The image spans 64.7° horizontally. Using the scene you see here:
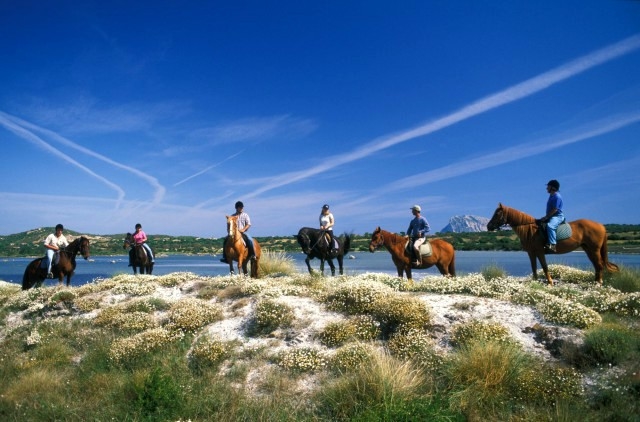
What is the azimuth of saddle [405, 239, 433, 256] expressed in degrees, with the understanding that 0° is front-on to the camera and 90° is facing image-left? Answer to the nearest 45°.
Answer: approximately 90°

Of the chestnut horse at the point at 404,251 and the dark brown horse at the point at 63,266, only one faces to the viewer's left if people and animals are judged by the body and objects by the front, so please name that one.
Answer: the chestnut horse

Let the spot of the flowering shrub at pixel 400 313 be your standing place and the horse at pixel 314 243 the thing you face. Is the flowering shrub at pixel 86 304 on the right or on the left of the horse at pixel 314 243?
left

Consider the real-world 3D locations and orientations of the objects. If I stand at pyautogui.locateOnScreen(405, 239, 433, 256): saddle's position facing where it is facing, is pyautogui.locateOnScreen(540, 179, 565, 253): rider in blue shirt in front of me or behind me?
behind

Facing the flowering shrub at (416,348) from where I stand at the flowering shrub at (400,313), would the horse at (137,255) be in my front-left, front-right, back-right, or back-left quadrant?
back-right

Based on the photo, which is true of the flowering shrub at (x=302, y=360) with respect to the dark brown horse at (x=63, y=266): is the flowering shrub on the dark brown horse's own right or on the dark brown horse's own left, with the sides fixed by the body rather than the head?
on the dark brown horse's own right

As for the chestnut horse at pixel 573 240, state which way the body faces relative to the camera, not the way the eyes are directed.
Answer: to the viewer's left

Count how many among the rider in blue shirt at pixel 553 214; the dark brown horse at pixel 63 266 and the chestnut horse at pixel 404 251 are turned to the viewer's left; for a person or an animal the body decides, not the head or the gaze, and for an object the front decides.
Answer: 2

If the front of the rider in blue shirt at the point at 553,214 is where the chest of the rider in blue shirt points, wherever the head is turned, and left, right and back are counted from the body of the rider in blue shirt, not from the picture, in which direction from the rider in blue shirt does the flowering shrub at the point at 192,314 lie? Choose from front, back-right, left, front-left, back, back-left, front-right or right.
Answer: front-left

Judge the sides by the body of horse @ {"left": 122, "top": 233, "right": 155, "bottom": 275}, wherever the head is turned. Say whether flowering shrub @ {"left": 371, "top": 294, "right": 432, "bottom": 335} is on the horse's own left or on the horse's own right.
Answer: on the horse's own left

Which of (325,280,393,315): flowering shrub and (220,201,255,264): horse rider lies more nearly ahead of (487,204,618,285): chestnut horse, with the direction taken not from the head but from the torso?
the horse rider

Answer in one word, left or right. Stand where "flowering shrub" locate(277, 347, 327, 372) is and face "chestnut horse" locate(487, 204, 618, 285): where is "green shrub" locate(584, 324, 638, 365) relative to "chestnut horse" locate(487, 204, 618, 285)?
right

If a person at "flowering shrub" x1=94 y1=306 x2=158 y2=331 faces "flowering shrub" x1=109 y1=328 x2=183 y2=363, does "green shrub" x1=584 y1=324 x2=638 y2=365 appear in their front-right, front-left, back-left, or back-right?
front-left

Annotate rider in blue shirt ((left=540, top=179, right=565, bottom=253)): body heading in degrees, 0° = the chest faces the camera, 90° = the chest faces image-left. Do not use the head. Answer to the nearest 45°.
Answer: approximately 90°

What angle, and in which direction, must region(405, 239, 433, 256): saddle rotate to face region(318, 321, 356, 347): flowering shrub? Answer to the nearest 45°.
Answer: approximately 90° to its left

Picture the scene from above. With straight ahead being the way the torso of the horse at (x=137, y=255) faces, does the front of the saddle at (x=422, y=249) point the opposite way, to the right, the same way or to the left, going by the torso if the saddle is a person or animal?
to the right

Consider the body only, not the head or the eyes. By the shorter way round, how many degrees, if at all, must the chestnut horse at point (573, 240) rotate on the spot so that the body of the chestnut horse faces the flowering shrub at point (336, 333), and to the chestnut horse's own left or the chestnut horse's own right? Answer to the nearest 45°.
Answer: approximately 45° to the chestnut horse's own left
